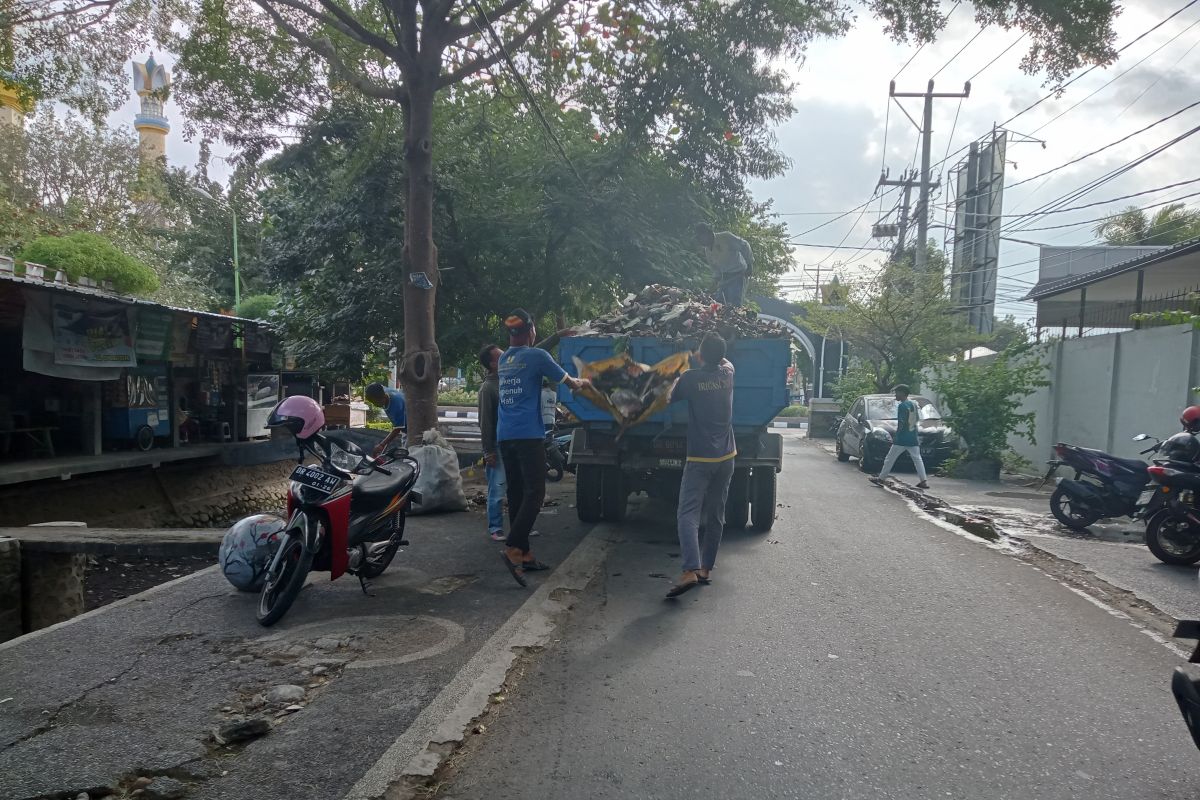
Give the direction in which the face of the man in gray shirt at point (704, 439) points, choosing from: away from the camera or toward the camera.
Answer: away from the camera

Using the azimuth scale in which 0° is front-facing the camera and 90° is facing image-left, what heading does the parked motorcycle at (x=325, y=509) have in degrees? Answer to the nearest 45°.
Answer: approximately 45°

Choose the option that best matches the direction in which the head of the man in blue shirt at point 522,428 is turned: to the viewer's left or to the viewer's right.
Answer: to the viewer's right

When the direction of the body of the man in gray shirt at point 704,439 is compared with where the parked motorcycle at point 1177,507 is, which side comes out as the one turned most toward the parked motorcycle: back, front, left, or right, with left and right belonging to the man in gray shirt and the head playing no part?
right

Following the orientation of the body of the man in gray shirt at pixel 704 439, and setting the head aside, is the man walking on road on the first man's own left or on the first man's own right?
on the first man's own right

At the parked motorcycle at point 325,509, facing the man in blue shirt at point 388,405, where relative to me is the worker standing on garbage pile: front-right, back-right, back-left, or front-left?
front-right

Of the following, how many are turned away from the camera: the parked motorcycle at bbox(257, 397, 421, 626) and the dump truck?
1

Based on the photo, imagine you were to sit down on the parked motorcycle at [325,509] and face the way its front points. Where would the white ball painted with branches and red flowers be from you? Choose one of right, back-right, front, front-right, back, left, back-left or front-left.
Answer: right

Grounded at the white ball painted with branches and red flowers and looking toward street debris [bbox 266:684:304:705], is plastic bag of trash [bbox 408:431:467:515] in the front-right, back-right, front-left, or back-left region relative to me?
back-left

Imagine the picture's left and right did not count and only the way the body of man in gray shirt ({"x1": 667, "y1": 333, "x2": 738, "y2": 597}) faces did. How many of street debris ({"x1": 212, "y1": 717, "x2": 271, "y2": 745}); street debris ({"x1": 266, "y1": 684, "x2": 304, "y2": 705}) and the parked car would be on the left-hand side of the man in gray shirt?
2

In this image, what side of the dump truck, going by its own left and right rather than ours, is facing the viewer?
back

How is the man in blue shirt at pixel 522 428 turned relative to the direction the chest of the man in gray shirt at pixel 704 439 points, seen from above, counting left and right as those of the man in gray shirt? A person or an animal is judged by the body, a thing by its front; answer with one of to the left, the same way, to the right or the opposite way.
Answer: to the right
